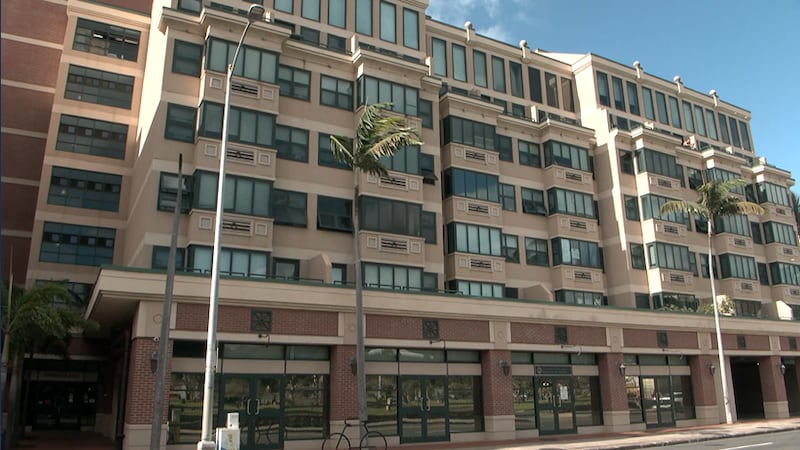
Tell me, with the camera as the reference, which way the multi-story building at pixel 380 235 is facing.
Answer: facing the viewer and to the right of the viewer
